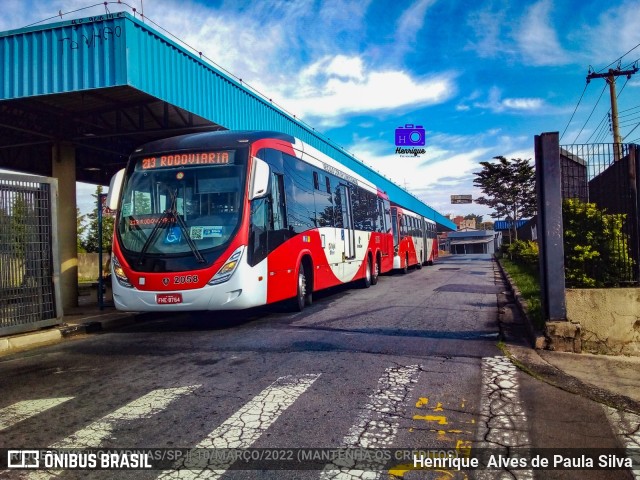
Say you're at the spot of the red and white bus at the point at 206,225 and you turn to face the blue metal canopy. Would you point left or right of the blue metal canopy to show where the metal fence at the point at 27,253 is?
left

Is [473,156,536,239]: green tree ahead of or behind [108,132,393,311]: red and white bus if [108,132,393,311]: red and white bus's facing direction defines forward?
behind

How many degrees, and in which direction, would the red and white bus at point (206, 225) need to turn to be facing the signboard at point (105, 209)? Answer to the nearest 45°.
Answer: approximately 90° to its right

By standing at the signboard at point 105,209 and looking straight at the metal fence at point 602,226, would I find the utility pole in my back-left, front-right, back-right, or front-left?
front-left

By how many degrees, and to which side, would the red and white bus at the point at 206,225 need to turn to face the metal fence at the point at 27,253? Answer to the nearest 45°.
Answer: approximately 45° to its right

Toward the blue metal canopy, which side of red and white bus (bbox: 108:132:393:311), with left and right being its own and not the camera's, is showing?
right

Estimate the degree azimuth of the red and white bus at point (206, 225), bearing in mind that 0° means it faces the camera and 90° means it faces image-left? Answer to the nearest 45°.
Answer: approximately 45°

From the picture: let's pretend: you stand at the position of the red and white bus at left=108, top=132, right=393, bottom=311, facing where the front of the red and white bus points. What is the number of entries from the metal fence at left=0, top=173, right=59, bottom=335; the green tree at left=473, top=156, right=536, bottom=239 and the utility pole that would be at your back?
2

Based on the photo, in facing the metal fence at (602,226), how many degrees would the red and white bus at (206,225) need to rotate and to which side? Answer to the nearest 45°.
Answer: approximately 135° to its left
